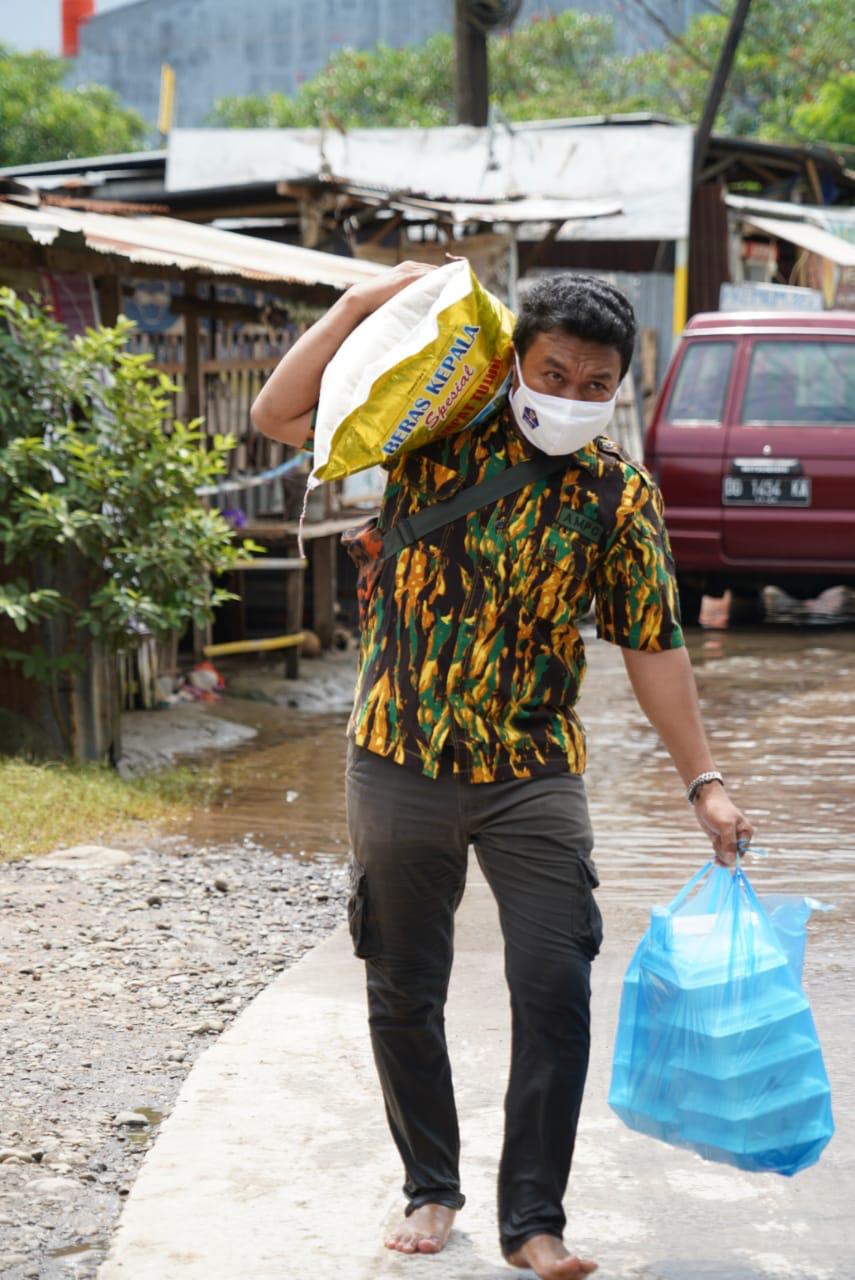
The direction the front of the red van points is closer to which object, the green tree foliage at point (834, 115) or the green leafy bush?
the green tree foliage

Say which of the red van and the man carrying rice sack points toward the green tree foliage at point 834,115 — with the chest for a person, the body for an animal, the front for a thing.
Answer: the red van

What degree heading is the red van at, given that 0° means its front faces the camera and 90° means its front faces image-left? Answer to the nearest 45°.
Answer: approximately 180°

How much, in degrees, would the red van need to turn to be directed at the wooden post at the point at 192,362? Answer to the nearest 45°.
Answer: approximately 135° to its left

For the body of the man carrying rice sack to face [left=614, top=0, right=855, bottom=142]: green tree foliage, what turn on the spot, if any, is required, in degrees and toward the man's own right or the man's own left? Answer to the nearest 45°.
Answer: approximately 180°

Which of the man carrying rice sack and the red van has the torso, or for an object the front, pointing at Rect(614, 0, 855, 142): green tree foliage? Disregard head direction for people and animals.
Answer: the red van

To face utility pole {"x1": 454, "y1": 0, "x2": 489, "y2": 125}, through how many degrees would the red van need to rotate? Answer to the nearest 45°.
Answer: approximately 45° to its left

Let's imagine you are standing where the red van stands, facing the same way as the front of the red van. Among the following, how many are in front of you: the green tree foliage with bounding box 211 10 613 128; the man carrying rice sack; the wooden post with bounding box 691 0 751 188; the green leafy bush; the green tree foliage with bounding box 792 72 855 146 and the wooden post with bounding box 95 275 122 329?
3

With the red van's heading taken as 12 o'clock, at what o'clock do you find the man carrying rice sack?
The man carrying rice sack is roughly at 6 o'clock from the red van.

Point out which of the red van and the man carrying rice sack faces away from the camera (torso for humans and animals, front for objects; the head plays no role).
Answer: the red van

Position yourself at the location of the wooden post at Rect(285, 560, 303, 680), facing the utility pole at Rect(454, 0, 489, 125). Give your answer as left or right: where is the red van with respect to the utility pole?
right

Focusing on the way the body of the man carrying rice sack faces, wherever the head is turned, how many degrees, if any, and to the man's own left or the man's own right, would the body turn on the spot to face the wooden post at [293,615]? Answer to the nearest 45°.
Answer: approximately 180°

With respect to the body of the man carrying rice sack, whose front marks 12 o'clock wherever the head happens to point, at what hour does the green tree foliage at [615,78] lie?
The green tree foliage is roughly at 6 o'clock from the man carrying rice sack.

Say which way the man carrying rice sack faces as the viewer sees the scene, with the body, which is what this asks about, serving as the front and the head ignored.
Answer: toward the camera

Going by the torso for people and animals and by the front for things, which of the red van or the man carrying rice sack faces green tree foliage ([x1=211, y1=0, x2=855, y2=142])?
the red van

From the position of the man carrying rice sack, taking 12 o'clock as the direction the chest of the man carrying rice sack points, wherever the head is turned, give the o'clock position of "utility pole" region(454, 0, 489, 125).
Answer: The utility pole is roughly at 6 o'clock from the man carrying rice sack.

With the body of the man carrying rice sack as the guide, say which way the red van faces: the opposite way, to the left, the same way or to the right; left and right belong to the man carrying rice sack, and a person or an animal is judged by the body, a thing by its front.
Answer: the opposite way

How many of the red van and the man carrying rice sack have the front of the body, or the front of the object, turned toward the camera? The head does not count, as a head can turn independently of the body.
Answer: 1
